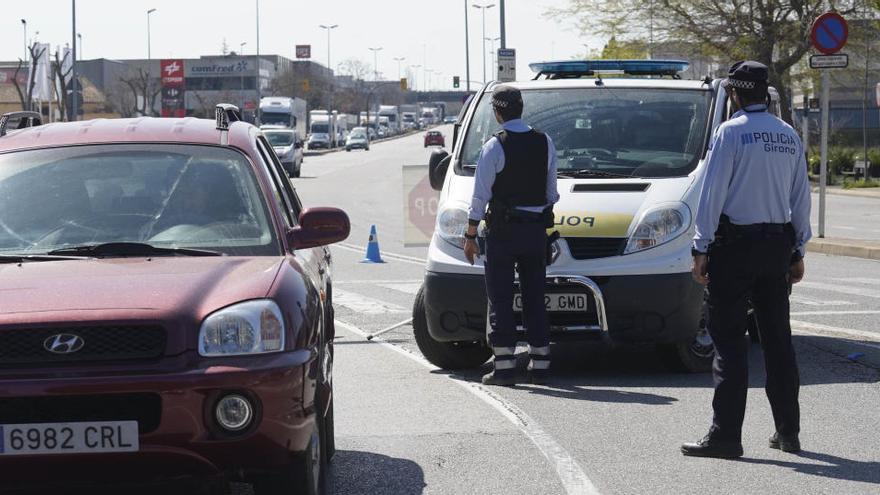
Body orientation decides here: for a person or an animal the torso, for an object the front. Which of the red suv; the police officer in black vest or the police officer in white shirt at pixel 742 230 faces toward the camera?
the red suv

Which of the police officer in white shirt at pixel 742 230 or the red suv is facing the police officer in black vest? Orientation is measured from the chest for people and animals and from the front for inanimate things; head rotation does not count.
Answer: the police officer in white shirt

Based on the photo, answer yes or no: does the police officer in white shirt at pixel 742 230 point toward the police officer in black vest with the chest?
yes

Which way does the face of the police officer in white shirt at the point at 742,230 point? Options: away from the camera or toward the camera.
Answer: away from the camera

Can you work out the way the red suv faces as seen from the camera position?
facing the viewer

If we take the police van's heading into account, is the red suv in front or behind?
in front

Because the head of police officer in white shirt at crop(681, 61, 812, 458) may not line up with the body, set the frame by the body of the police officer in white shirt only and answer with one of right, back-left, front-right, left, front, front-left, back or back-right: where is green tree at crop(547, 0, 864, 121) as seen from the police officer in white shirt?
front-right

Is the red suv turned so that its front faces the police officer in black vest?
no

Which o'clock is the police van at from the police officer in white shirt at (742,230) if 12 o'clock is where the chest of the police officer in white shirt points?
The police van is roughly at 1 o'clock from the police officer in white shirt.

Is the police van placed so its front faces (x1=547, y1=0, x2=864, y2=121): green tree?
no

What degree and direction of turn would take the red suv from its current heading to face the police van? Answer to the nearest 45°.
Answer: approximately 135° to its left

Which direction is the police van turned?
toward the camera

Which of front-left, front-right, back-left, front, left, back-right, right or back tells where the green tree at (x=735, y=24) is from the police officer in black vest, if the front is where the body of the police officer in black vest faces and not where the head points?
front-right

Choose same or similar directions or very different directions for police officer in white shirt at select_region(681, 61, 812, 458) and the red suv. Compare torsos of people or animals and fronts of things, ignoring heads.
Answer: very different directions

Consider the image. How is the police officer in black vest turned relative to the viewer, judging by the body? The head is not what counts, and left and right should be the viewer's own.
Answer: facing away from the viewer and to the left of the viewer

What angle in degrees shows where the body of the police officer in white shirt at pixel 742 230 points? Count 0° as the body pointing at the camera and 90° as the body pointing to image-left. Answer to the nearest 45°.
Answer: approximately 135°

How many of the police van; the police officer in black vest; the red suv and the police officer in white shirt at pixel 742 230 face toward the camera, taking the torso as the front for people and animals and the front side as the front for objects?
2

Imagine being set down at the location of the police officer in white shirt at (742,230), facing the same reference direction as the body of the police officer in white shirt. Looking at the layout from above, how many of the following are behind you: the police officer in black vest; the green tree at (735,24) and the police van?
0

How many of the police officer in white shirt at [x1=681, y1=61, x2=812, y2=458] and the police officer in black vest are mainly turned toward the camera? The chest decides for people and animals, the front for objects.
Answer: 0

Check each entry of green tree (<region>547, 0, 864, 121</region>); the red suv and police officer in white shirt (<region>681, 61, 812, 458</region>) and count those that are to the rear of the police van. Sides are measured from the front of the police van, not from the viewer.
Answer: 1
